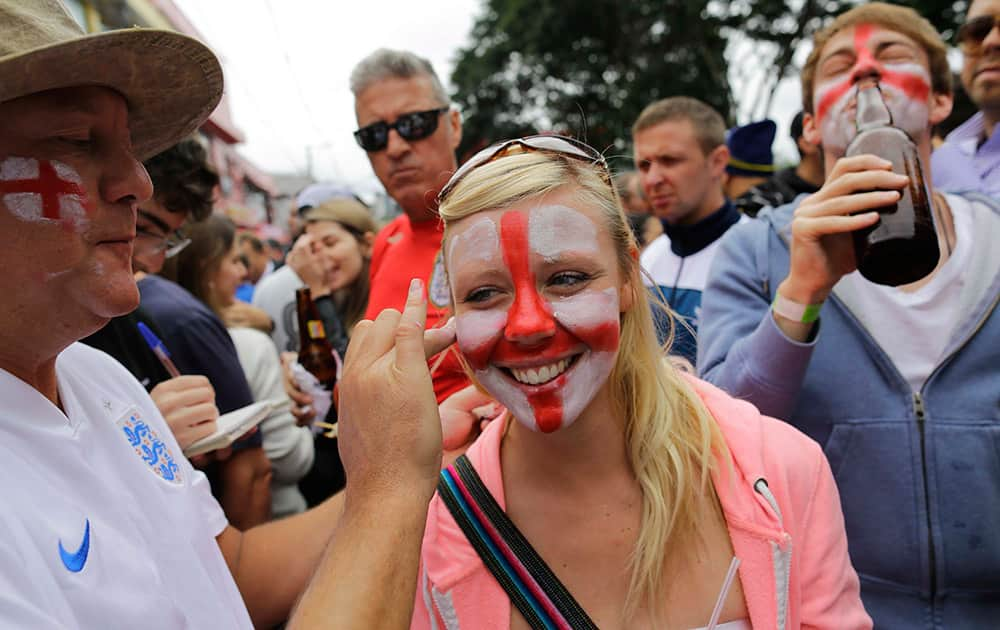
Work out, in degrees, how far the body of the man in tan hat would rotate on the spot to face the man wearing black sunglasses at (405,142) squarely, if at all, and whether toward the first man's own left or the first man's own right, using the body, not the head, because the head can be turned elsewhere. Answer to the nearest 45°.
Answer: approximately 90° to the first man's own left

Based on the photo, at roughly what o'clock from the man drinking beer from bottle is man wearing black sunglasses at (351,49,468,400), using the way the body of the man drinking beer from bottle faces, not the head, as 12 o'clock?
The man wearing black sunglasses is roughly at 4 o'clock from the man drinking beer from bottle.

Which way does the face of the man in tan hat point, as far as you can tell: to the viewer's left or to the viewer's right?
to the viewer's right

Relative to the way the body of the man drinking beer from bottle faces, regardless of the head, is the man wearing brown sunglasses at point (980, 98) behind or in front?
behind

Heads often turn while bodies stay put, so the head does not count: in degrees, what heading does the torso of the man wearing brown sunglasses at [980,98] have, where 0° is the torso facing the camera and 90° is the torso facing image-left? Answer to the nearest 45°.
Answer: approximately 45°

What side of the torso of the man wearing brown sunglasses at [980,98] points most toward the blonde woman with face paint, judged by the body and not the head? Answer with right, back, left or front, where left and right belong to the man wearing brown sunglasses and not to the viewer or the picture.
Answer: front

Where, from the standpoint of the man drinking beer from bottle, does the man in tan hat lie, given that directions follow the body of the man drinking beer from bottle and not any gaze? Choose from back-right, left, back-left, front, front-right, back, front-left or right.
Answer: front-right

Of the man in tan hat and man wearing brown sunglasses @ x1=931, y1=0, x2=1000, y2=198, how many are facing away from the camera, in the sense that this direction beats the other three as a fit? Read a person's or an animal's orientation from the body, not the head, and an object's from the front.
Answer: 0

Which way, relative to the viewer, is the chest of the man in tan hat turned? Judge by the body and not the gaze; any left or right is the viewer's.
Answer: facing the viewer and to the right of the viewer

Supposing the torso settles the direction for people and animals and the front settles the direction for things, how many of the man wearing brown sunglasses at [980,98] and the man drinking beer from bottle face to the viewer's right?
0

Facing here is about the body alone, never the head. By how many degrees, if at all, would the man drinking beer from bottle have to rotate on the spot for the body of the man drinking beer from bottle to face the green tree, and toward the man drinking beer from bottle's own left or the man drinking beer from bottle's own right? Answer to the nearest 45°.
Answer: approximately 180°

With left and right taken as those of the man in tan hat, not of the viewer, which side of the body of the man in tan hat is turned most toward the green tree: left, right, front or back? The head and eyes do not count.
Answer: left

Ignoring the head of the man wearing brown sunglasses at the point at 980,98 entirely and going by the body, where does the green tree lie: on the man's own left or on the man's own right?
on the man's own right
